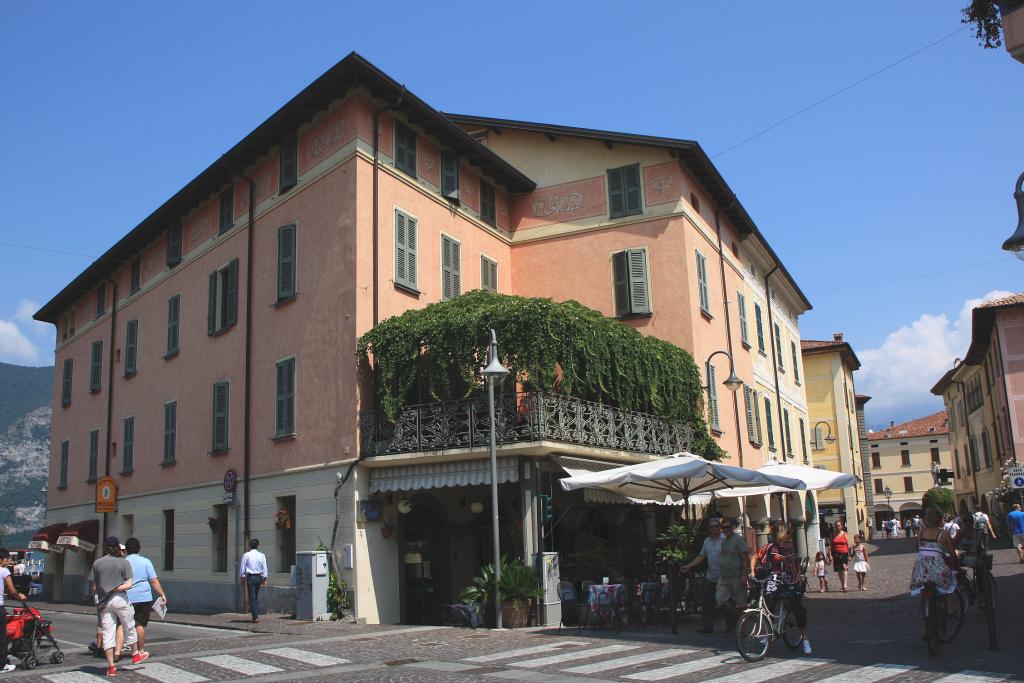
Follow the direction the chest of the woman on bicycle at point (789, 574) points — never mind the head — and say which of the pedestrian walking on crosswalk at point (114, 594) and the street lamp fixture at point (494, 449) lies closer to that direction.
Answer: the pedestrian walking on crosswalk

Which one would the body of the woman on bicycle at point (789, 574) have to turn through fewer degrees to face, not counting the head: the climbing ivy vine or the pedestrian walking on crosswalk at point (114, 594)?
the pedestrian walking on crosswalk

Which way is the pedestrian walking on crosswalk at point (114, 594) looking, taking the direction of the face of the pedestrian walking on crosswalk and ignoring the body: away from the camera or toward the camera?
away from the camera

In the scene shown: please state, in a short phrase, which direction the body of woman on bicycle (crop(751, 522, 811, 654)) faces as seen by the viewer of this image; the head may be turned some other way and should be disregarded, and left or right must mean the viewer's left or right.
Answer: facing the viewer and to the left of the viewer

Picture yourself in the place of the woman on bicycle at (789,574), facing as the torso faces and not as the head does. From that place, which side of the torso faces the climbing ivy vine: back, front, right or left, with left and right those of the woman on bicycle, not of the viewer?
right

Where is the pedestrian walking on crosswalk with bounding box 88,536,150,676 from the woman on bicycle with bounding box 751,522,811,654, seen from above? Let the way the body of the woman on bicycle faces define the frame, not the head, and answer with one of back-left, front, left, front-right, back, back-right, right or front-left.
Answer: front-right

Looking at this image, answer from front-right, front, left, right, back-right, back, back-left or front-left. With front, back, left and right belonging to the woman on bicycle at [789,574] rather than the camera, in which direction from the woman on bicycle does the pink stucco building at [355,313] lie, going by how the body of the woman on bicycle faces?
right

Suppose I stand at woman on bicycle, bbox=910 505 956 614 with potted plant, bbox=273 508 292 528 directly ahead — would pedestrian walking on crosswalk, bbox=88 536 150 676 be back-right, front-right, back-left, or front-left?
front-left
